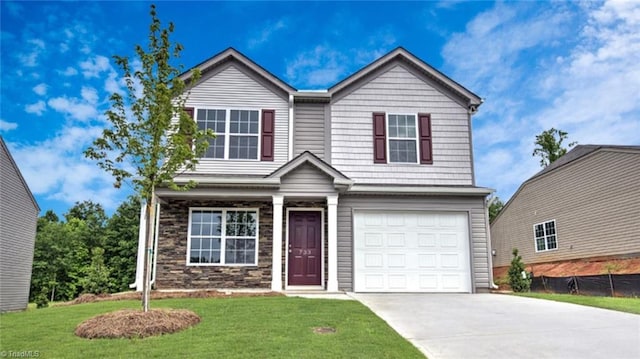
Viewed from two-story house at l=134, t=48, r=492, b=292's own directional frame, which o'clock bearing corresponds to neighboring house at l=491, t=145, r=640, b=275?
The neighboring house is roughly at 8 o'clock from the two-story house.

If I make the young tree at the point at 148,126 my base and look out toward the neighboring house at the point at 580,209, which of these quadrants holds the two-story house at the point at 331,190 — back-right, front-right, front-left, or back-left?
front-left

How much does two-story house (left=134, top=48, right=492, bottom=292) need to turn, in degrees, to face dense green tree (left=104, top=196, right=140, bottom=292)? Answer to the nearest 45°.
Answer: approximately 135° to its right

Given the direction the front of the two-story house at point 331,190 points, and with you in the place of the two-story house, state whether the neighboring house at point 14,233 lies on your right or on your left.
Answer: on your right

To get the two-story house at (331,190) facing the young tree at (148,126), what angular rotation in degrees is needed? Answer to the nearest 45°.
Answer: approximately 45° to its right

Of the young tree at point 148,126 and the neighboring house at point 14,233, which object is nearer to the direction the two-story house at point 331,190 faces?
the young tree

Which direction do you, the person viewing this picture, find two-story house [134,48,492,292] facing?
facing the viewer

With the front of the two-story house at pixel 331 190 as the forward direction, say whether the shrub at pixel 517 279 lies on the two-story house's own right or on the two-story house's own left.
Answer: on the two-story house's own left

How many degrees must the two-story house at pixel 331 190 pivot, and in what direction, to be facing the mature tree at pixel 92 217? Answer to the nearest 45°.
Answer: approximately 135° to its right

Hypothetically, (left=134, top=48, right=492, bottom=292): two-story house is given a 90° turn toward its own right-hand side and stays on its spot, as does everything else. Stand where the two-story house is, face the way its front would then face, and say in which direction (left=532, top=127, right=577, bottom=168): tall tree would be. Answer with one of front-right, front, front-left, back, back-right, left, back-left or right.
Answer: back-right
